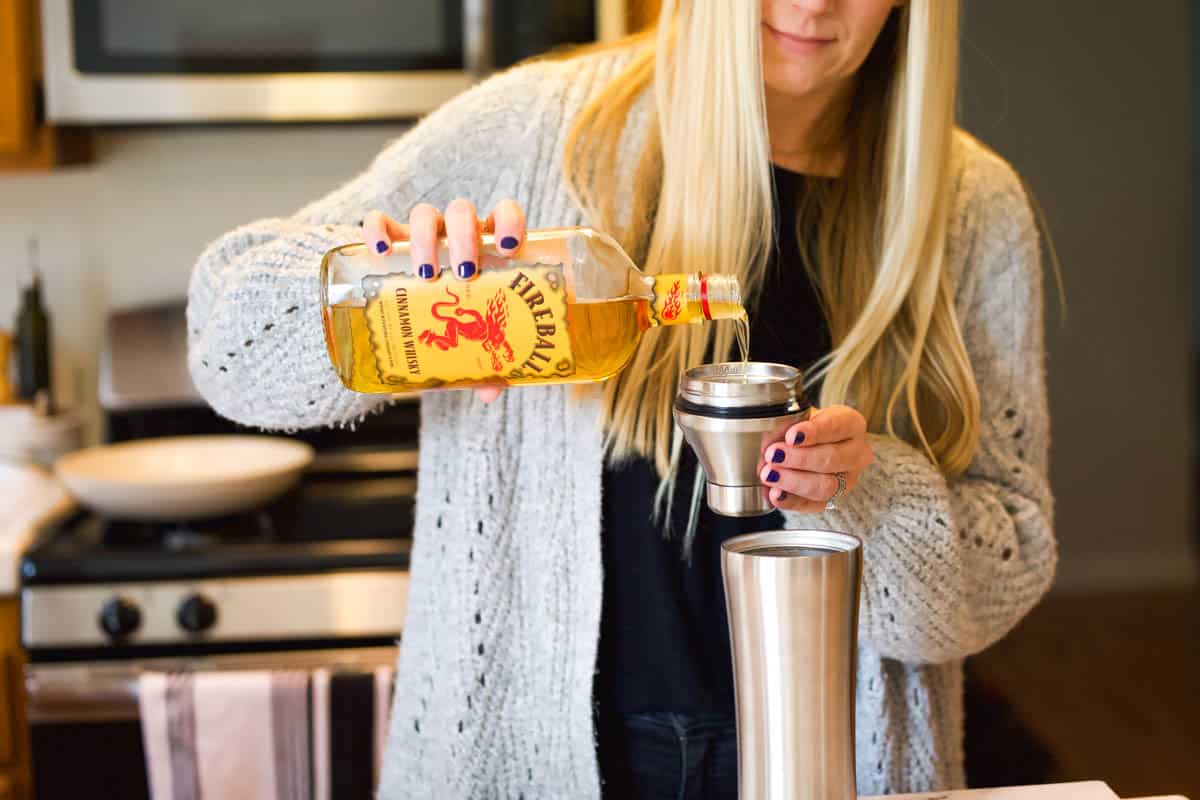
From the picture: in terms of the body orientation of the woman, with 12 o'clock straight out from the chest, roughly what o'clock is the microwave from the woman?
The microwave is roughly at 5 o'clock from the woman.

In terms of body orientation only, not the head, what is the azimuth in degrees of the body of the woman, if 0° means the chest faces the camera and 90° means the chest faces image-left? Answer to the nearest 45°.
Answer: approximately 0°

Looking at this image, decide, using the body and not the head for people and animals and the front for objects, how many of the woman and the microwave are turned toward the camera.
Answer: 2
